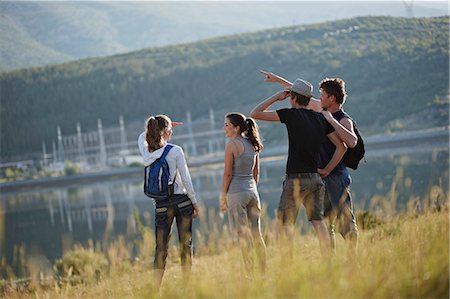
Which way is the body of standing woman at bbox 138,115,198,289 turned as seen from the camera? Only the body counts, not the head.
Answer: away from the camera

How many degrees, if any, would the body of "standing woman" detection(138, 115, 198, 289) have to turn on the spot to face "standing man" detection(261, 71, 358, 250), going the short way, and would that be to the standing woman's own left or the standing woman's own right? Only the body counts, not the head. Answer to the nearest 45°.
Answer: approximately 90° to the standing woman's own right

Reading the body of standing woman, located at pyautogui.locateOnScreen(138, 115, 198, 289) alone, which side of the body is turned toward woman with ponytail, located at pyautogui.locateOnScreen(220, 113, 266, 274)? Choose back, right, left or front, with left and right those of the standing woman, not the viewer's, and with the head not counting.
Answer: right

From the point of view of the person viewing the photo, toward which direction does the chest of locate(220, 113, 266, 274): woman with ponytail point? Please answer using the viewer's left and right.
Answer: facing away from the viewer and to the left of the viewer

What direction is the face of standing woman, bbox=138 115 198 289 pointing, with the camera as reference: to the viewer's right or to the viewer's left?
to the viewer's right

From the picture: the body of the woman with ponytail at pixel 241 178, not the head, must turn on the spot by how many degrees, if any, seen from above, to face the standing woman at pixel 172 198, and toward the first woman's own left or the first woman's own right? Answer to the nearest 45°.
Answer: approximately 45° to the first woman's own left

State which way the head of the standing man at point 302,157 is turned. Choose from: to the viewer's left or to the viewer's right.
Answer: to the viewer's left
